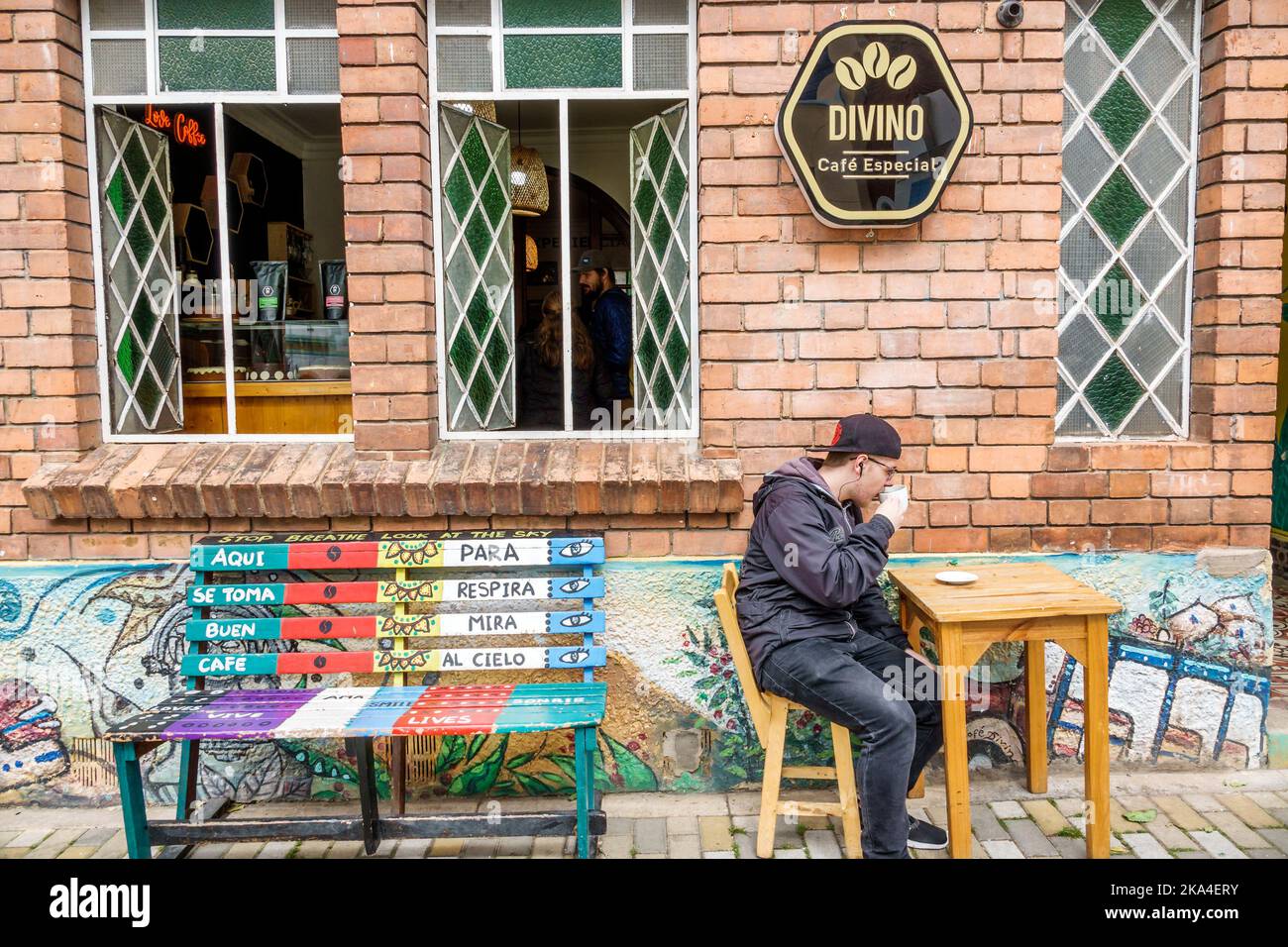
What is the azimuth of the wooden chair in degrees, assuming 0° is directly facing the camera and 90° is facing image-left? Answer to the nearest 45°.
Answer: approximately 270°

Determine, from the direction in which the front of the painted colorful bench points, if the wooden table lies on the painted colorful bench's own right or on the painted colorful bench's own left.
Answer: on the painted colorful bench's own left

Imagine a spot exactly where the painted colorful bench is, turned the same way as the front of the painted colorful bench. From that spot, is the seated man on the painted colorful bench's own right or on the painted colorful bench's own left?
on the painted colorful bench's own left

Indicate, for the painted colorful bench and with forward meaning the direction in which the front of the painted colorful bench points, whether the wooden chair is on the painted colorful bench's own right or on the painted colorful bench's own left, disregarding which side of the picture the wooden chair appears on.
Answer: on the painted colorful bench's own left

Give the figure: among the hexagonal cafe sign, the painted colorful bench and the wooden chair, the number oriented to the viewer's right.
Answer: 1

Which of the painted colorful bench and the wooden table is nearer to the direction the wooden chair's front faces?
the wooden table

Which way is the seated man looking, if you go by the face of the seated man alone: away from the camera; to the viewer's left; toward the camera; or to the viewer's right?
to the viewer's right

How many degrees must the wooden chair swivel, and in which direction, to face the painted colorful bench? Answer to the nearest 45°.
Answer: approximately 180°

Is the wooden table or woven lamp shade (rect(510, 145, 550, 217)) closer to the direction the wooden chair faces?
the wooden table

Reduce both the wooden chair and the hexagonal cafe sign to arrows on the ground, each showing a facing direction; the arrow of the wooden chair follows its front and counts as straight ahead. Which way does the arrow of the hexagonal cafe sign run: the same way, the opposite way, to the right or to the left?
to the right
